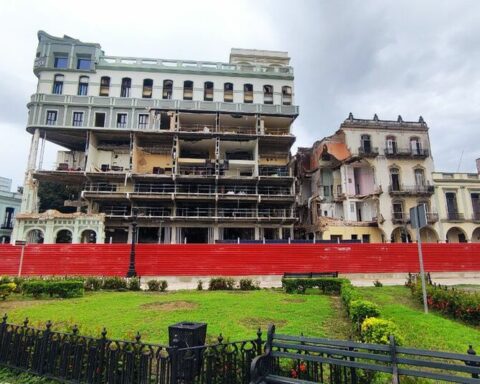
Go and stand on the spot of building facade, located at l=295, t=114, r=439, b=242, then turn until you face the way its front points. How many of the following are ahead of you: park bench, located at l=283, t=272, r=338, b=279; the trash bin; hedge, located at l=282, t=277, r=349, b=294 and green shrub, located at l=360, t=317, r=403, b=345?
4

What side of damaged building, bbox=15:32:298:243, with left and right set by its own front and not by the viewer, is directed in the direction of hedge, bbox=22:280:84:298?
front

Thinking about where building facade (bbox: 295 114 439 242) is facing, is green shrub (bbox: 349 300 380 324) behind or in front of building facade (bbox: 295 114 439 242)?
in front

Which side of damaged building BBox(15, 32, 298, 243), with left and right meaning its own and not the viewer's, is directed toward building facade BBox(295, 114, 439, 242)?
left

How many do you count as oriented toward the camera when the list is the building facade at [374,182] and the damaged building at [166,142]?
2

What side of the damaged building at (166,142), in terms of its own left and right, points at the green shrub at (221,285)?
front

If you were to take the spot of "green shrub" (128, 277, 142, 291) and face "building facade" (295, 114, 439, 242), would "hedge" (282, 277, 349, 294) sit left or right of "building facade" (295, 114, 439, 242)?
right

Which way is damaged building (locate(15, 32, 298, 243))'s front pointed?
toward the camera

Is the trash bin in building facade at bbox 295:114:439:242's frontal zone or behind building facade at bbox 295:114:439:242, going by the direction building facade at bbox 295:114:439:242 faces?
frontal zone

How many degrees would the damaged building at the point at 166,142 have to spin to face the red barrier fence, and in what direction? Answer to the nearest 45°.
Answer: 0° — it already faces it

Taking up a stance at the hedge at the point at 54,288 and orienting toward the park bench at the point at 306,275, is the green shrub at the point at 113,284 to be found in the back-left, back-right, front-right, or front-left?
front-left

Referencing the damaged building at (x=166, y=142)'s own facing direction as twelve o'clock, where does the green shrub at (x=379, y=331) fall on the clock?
The green shrub is roughly at 12 o'clock from the damaged building.

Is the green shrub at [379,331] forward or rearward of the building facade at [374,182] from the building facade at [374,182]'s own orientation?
forward

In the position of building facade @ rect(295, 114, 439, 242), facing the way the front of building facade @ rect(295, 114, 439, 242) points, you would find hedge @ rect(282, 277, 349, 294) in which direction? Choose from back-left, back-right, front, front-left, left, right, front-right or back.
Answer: front
